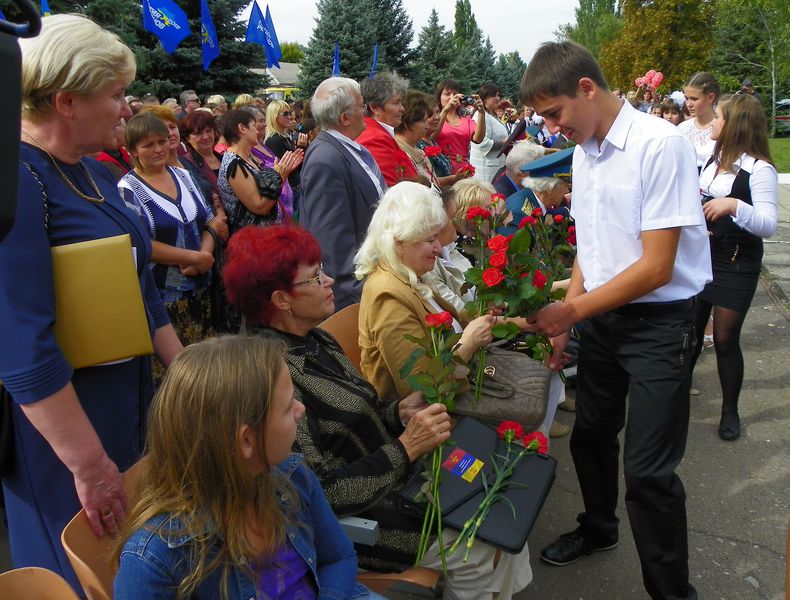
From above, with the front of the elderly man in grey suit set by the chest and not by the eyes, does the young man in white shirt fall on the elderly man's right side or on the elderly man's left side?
on the elderly man's right side

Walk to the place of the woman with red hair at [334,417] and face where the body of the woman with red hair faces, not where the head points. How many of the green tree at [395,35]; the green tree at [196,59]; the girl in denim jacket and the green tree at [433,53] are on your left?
3

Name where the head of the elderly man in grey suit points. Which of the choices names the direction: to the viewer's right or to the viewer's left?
to the viewer's right

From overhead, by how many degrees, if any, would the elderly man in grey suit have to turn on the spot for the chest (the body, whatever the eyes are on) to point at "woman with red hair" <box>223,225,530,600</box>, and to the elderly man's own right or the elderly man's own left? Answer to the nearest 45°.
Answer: approximately 90° to the elderly man's own right

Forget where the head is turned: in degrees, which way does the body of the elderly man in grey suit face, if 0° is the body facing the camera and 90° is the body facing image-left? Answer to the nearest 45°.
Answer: approximately 270°

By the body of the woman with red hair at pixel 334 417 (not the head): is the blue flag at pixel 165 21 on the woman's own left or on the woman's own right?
on the woman's own left

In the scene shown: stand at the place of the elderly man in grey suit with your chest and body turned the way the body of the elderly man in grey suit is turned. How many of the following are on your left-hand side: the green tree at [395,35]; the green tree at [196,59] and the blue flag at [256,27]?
3

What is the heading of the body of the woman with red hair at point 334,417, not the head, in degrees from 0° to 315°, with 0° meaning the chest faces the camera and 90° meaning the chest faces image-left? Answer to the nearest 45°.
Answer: approximately 270°

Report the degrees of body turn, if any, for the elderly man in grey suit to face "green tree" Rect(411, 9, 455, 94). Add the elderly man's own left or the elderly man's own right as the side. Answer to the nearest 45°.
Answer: approximately 90° to the elderly man's own left

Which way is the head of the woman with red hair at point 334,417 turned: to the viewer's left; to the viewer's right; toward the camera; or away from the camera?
to the viewer's right

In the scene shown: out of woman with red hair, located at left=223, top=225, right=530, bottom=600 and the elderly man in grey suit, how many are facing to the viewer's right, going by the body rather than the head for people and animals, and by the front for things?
2

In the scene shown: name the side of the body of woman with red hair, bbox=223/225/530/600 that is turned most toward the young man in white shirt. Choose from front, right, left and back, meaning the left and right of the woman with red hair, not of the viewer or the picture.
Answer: front

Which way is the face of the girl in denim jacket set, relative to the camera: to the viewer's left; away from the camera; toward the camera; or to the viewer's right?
to the viewer's right
